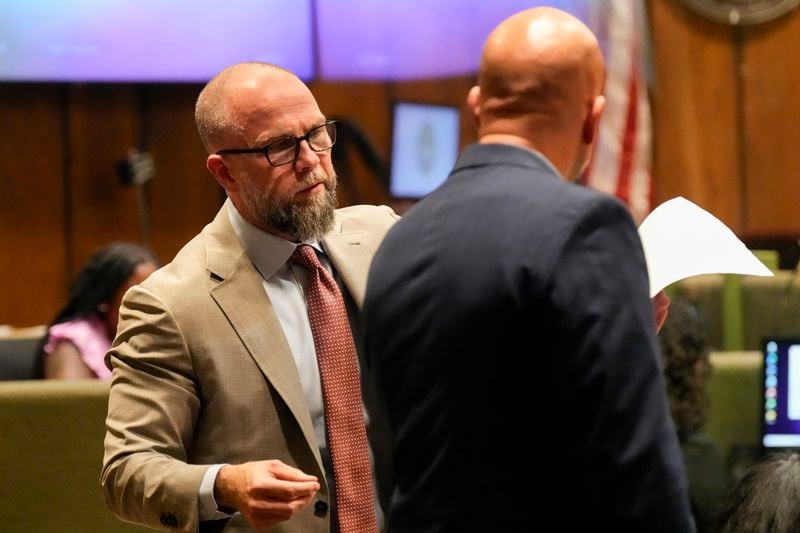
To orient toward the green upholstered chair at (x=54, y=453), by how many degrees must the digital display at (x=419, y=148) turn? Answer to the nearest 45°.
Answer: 0° — it already faces it

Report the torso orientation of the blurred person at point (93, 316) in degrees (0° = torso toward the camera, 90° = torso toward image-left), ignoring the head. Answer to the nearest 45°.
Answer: approximately 270°

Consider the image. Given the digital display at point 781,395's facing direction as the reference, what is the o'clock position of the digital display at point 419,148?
the digital display at point 419,148 is roughly at 5 o'clock from the digital display at point 781,395.

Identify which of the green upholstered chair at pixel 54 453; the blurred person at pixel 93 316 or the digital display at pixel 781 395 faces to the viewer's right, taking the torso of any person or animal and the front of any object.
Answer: the blurred person

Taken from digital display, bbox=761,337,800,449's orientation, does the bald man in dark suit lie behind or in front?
in front

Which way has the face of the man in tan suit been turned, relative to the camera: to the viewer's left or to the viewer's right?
to the viewer's right

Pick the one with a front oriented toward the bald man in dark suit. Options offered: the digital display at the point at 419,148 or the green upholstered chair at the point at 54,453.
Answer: the digital display

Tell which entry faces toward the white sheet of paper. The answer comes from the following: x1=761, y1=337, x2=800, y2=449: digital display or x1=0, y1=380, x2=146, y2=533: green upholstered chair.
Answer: the digital display

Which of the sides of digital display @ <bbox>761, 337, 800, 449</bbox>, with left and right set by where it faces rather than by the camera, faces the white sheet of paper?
front

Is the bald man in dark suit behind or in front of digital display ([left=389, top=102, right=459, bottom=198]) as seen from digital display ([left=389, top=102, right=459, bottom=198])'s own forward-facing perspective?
in front

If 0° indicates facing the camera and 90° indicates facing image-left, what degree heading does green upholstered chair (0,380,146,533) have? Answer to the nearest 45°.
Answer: approximately 180°

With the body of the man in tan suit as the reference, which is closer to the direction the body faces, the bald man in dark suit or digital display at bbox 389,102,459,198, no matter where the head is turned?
the bald man in dark suit

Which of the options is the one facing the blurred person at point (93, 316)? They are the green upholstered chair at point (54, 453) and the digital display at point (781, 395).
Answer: the green upholstered chair
